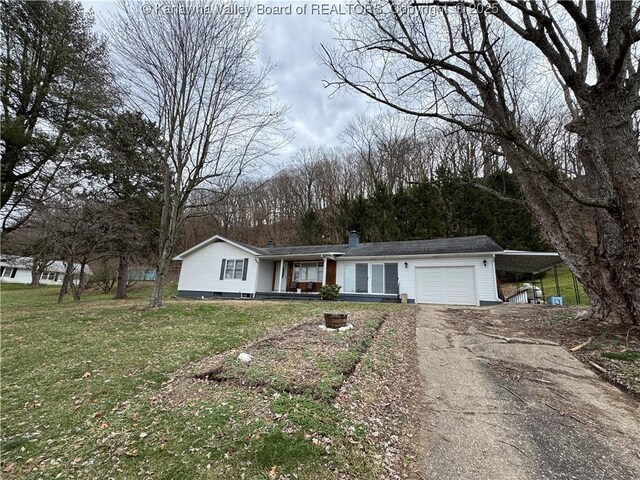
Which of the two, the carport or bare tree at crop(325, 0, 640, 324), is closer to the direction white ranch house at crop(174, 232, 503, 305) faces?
the bare tree

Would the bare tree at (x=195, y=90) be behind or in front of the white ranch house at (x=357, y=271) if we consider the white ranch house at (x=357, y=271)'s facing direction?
in front

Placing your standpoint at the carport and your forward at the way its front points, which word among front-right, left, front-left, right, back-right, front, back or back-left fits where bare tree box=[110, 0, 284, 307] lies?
front-right

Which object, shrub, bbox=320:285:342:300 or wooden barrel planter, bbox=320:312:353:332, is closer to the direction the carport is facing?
the wooden barrel planter

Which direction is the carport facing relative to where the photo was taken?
toward the camera

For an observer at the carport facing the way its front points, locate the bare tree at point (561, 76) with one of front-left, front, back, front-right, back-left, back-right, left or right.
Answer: front

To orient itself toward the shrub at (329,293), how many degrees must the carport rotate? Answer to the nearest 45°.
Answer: approximately 45° to its right

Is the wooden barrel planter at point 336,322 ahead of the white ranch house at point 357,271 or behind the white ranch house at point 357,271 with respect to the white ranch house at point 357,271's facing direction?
ahead

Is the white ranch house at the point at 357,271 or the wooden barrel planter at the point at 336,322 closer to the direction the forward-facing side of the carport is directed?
the wooden barrel planter

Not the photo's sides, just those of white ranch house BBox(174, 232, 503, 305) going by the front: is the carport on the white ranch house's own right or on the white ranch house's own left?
on the white ranch house's own left

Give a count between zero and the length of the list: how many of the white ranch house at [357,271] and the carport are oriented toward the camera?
2
